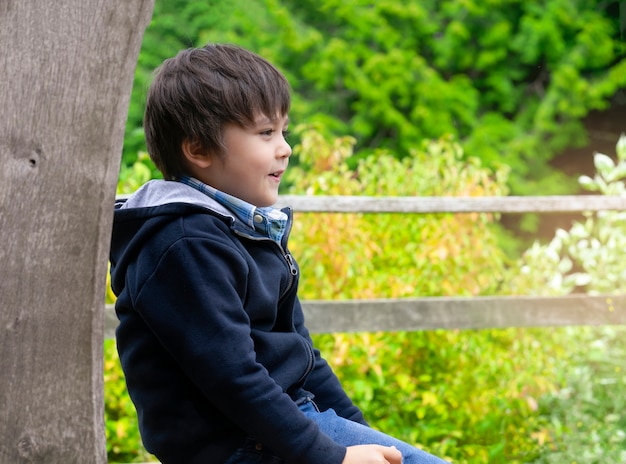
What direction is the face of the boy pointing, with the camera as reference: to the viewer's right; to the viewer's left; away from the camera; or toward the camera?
to the viewer's right

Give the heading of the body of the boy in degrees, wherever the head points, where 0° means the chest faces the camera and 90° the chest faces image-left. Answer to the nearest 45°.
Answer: approximately 270°
